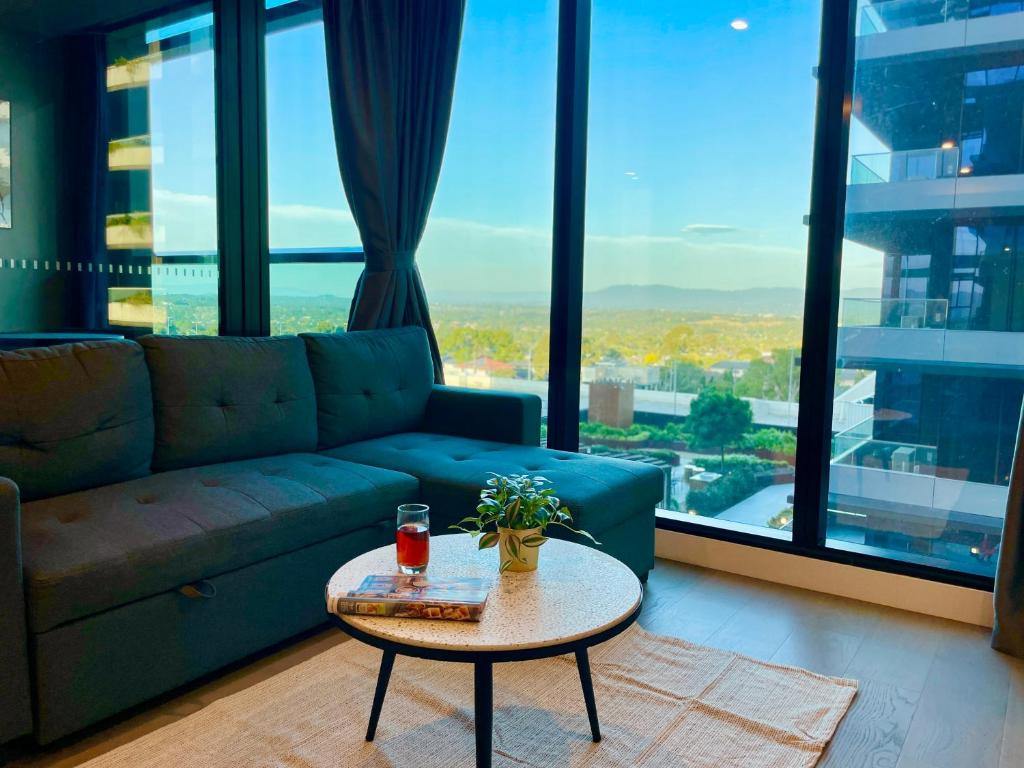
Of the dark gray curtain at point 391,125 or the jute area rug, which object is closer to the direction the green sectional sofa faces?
the jute area rug

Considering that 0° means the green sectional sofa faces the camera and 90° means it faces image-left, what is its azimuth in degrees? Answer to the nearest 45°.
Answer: approximately 315°

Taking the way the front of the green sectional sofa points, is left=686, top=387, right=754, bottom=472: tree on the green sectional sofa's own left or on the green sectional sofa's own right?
on the green sectional sofa's own left

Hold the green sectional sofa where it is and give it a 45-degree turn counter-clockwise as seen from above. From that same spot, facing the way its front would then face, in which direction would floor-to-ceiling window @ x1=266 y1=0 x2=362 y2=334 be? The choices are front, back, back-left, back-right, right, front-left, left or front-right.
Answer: left

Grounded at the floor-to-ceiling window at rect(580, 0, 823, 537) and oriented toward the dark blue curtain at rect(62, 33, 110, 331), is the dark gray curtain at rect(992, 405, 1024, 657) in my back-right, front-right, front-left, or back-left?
back-left

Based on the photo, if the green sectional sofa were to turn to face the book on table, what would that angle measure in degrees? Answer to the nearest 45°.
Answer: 0° — it already faces it
